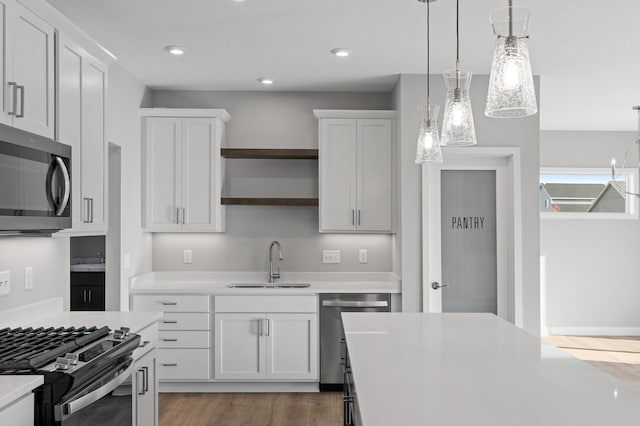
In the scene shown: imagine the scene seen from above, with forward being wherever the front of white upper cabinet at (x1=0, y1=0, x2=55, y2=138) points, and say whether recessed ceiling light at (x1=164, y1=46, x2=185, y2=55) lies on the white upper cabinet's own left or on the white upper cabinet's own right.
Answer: on the white upper cabinet's own left

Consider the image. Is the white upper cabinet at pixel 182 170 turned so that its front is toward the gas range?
yes

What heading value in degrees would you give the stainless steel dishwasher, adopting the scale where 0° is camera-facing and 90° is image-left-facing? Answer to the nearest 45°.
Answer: approximately 0°

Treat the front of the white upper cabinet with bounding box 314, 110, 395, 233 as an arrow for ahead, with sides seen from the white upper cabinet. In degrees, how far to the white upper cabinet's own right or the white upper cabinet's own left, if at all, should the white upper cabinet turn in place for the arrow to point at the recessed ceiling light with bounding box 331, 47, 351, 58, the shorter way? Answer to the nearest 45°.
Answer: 0° — it already faces it

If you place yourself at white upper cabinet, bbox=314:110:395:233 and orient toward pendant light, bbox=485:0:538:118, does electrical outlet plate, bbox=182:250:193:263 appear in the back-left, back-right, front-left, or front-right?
back-right

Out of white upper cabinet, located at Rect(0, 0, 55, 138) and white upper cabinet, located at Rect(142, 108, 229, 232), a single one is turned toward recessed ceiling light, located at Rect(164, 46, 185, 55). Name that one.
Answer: white upper cabinet, located at Rect(142, 108, 229, 232)

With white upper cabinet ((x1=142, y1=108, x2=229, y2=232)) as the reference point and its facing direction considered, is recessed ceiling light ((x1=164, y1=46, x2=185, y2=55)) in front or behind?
in front

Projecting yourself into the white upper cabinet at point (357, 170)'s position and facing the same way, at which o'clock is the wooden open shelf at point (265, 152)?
The wooden open shelf is roughly at 3 o'clock from the white upper cabinet.
